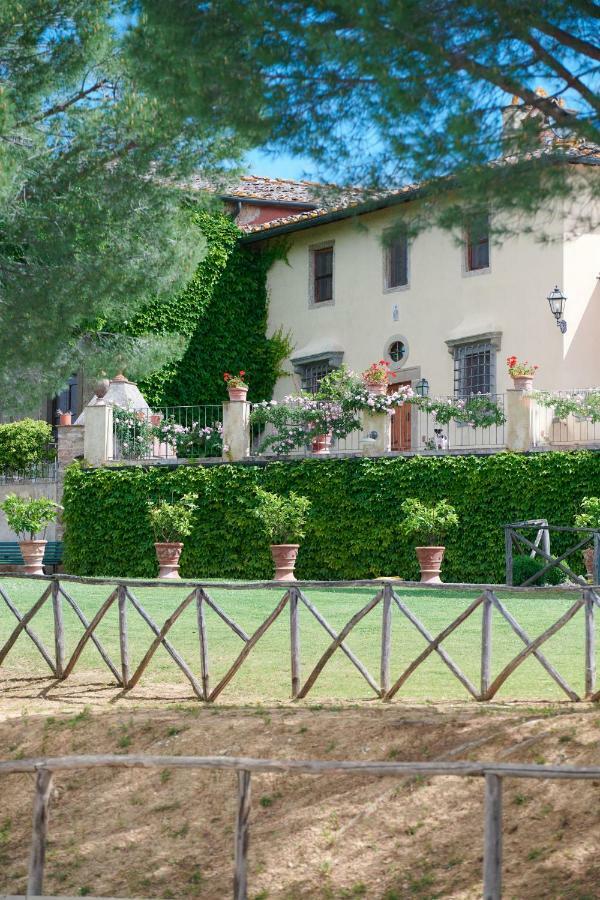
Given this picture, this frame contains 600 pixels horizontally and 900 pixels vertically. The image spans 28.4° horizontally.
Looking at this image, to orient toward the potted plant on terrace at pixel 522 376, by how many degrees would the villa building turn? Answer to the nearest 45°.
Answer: approximately 45° to its left

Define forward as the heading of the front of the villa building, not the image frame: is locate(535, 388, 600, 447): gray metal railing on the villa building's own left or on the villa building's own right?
on the villa building's own left

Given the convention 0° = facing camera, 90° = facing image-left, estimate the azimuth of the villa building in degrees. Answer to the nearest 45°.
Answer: approximately 45°

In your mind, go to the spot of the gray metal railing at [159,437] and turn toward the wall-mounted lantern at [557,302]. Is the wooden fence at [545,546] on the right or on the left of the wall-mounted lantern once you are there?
right

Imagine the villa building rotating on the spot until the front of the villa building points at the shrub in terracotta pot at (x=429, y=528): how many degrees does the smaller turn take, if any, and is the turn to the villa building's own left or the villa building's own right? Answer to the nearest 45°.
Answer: approximately 45° to the villa building's own left

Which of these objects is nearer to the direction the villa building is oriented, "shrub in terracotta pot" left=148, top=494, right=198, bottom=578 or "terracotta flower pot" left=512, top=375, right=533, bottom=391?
the shrub in terracotta pot

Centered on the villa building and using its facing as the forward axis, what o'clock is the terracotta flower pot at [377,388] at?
The terracotta flower pot is roughly at 11 o'clock from the villa building.

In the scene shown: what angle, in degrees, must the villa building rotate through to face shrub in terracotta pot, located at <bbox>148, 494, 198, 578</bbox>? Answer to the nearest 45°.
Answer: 0° — it already faces it

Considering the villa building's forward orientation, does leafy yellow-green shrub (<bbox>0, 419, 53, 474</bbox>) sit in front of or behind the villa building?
in front

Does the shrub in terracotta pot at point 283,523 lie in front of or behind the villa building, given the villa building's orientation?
in front
